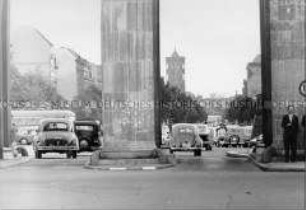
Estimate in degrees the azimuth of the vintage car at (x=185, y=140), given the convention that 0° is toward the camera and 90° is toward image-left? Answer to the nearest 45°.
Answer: approximately 180°

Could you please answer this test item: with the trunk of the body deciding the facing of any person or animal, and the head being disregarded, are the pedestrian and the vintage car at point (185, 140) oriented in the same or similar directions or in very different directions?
very different directions

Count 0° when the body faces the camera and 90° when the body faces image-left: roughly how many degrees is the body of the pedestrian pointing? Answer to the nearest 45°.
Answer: approximately 0°

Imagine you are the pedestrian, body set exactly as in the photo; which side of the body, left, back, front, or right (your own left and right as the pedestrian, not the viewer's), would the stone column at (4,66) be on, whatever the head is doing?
right

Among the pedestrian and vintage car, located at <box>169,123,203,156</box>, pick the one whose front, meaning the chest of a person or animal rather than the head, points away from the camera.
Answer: the vintage car
